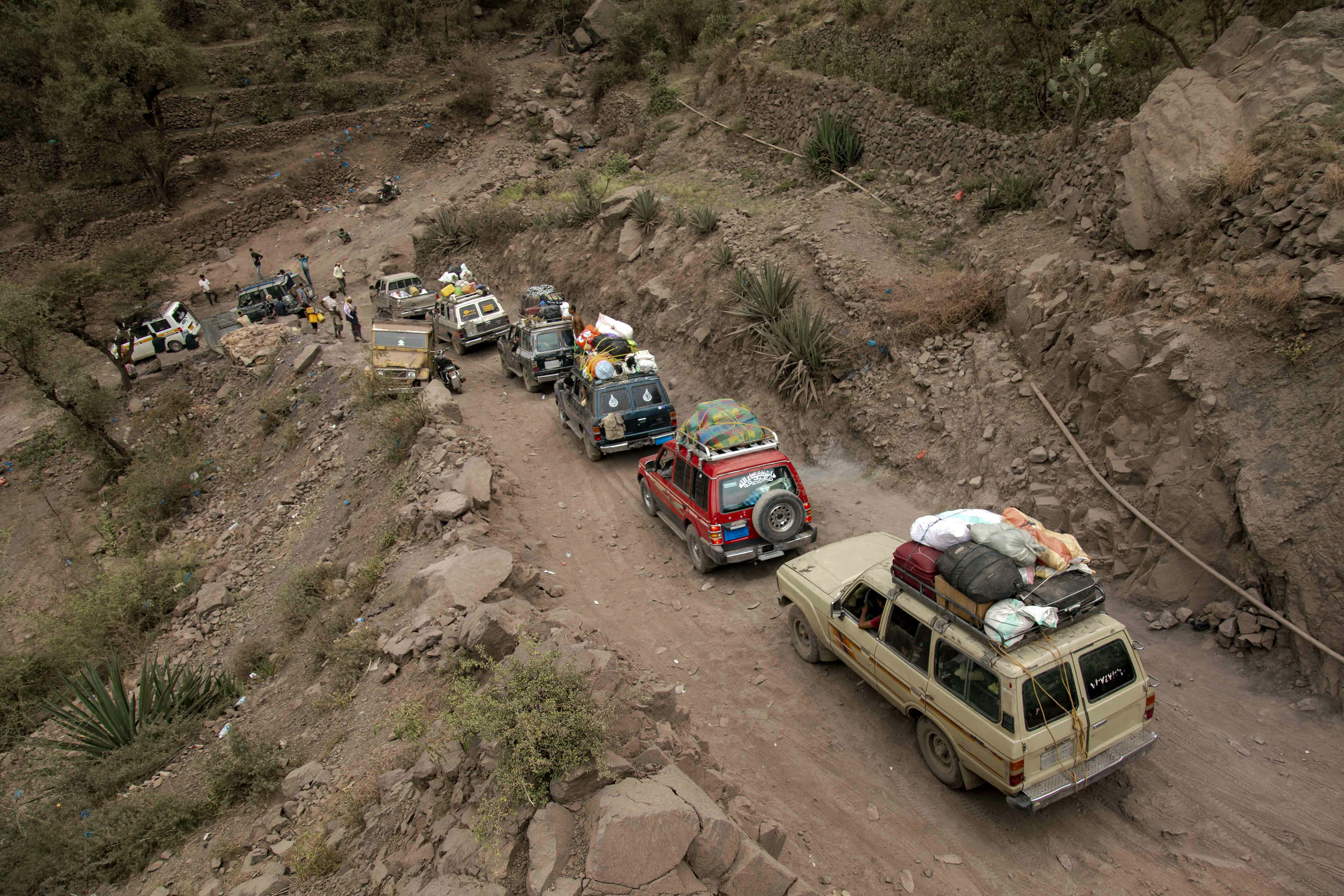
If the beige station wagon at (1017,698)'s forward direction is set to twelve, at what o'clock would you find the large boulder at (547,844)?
The large boulder is roughly at 9 o'clock from the beige station wagon.

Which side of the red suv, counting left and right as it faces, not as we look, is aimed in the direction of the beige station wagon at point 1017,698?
back

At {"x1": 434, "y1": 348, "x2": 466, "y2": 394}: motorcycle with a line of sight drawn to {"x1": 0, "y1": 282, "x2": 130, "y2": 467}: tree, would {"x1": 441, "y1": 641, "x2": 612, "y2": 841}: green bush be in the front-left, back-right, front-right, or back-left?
back-left

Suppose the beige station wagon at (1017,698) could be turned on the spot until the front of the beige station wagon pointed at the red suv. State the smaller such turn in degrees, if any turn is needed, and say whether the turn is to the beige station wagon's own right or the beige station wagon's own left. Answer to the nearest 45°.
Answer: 0° — it already faces it

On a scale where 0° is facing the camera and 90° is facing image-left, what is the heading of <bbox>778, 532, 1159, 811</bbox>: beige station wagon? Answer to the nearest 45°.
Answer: approximately 135°

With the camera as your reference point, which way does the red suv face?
facing away from the viewer and to the left of the viewer
